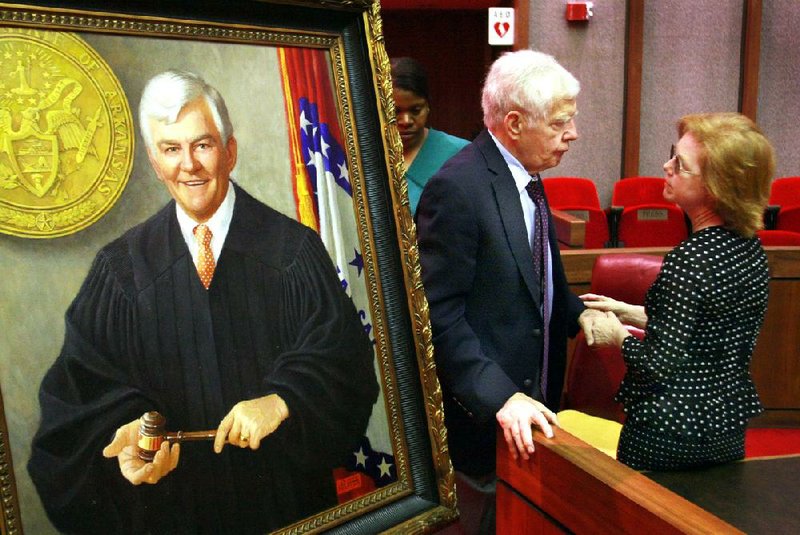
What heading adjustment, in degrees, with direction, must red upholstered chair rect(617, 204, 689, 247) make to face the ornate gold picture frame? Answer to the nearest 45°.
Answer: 0° — it already faces it

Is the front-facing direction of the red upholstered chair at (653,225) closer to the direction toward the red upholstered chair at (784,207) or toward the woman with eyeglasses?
the woman with eyeglasses

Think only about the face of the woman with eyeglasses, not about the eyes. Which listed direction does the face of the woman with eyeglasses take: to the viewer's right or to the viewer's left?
to the viewer's left

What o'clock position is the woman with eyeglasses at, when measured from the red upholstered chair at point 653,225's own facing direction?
The woman with eyeglasses is roughly at 12 o'clock from the red upholstered chair.

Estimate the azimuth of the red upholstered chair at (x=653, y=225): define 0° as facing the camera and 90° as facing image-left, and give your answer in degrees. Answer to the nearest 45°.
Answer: approximately 0°

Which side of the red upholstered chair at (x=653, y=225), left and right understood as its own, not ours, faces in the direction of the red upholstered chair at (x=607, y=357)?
front

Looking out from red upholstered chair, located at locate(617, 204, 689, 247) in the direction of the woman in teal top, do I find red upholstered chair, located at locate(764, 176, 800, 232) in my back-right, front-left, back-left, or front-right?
back-left

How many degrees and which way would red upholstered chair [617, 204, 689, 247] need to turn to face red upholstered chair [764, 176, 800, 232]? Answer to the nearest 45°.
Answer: approximately 135° to its left
